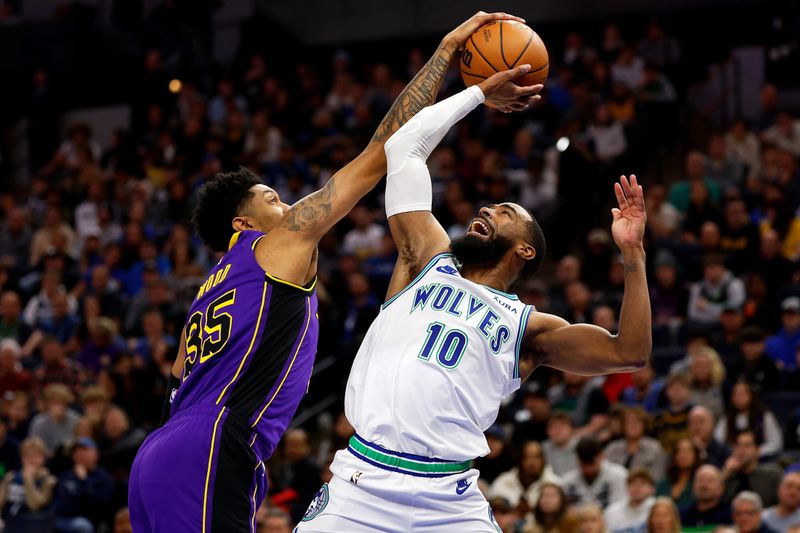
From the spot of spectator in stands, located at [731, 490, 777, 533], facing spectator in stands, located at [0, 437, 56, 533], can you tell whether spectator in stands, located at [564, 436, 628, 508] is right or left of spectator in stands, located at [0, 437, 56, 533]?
right

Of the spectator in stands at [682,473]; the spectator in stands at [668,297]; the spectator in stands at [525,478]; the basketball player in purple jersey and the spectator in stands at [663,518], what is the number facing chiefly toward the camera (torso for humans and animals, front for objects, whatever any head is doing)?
4

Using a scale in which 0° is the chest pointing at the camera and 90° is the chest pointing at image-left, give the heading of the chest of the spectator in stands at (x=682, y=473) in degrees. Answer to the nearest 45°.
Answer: approximately 0°

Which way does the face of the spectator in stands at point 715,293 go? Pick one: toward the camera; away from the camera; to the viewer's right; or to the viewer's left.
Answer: toward the camera

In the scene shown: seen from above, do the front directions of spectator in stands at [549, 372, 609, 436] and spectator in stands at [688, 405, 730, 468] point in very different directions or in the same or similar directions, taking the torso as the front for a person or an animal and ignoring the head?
same or similar directions

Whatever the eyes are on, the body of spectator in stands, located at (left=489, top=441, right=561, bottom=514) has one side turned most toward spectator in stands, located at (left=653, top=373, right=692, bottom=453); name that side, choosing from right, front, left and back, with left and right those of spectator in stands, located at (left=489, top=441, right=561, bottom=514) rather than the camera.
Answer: left

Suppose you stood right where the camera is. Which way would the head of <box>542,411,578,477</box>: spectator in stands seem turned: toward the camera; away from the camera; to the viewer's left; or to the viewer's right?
toward the camera

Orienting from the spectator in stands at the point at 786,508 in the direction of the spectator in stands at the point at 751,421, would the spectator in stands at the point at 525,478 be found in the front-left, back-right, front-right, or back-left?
front-left

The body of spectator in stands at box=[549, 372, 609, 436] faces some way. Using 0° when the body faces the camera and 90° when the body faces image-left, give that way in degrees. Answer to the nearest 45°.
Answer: approximately 45°

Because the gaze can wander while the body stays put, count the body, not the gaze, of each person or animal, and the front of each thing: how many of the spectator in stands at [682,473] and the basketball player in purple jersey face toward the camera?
1

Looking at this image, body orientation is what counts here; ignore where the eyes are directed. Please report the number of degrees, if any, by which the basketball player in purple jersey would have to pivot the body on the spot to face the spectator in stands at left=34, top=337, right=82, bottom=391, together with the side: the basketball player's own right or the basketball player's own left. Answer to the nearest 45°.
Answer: approximately 45° to the basketball player's own left

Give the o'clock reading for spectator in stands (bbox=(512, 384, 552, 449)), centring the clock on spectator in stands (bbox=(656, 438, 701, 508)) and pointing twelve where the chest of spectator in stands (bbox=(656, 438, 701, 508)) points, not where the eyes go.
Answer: spectator in stands (bbox=(512, 384, 552, 449)) is roughly at 4 o'clock from spectator in stands (bbox=(656, 438, 701, 508)).

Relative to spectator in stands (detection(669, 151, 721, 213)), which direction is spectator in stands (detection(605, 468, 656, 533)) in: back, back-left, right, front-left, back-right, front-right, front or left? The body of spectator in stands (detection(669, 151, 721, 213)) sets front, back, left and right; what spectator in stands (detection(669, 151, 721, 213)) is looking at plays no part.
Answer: front

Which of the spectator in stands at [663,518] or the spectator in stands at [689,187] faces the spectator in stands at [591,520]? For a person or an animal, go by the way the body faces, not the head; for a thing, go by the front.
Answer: the spectator in stands at [689,187]

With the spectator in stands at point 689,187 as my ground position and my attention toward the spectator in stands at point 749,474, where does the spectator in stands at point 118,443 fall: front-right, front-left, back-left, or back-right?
front-right

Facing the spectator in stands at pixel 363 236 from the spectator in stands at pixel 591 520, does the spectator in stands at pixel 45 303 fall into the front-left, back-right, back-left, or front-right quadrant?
front-left

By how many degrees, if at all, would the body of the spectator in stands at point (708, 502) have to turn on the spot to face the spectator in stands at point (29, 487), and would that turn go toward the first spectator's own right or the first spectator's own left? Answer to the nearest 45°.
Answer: approximately 90° to the first spectator's own right

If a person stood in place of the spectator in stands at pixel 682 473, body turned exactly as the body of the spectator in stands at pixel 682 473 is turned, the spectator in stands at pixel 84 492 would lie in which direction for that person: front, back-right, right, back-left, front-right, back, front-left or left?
right

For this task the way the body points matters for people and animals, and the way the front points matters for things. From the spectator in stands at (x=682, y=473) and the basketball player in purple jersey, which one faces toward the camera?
the spectator in stands
